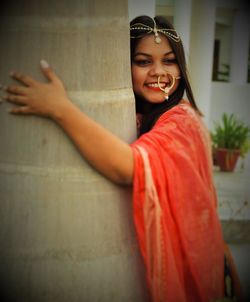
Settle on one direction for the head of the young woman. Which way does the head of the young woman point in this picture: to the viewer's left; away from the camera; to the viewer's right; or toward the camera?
toward the camera

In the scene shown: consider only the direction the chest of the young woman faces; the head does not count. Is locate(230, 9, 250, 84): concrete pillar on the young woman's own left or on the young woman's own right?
on the young woman's own right

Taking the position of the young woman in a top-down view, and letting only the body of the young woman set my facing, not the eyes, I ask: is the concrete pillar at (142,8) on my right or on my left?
on my right

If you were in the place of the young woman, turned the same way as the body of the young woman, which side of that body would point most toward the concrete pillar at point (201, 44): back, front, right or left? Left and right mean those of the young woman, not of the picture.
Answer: right

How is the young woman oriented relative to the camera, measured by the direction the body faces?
to the viewer's left
